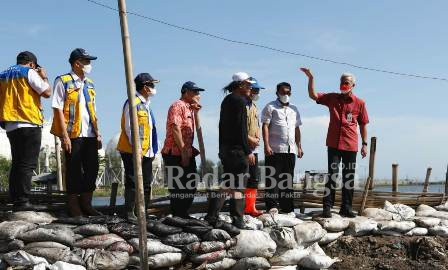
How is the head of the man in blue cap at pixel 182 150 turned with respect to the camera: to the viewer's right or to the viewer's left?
to the viewer's right

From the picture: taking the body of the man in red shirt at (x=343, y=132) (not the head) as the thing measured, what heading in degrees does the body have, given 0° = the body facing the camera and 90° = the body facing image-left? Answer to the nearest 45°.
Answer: approximately 0°

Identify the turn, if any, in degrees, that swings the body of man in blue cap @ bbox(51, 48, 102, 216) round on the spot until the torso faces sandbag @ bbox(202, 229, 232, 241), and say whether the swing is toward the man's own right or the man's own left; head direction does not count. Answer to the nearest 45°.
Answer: approximately 45° to the man's own left

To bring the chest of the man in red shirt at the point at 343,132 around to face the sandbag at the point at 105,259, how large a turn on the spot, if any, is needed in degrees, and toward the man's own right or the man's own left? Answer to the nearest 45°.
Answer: approximately 45° to the man's own right

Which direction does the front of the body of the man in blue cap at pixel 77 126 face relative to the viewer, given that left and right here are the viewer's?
facing the viewer and to the right of the viewer

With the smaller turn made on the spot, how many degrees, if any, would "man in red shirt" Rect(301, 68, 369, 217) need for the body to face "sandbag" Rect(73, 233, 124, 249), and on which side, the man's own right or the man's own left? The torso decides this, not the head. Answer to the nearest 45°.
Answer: approximately 45° to the man's own right

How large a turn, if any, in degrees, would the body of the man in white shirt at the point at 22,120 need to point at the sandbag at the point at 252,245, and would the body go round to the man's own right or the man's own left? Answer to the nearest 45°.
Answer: approximately 45° to the man's own right

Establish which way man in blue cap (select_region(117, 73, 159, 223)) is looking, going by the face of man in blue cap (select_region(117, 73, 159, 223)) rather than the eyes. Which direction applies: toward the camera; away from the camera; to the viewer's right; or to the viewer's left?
to the viewer's right

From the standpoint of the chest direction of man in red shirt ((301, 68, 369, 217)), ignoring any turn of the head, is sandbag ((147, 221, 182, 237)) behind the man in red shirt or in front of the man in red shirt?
in front
